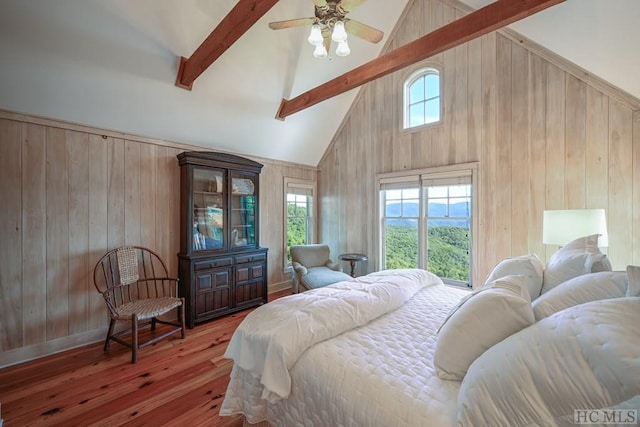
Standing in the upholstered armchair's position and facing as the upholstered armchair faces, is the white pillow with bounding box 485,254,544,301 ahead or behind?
ahead

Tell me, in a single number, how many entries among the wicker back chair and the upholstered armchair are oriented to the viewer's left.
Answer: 0

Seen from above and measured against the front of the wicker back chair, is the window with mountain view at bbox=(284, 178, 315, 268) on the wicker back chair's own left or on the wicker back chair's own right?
on the wicker back chair's own left

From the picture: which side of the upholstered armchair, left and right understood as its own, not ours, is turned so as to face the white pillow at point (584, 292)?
front

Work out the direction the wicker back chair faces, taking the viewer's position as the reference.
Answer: facing the viewer and to the right of the viewer

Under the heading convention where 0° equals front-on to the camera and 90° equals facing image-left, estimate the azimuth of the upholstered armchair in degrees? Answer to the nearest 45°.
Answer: approximately 315°

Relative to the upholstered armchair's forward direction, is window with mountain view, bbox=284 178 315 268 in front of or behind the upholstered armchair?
behind

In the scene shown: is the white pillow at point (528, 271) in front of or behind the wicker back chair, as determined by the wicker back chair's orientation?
in front
